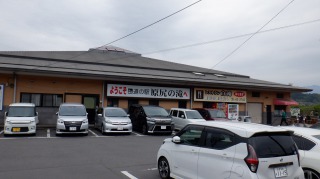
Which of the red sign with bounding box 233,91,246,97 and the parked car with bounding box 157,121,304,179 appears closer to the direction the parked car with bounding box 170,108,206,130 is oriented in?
the parked car

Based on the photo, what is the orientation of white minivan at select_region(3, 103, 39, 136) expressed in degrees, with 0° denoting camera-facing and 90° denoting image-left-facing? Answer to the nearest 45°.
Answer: approximately 0°

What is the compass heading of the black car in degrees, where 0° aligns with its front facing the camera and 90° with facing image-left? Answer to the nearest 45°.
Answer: approximately 315°

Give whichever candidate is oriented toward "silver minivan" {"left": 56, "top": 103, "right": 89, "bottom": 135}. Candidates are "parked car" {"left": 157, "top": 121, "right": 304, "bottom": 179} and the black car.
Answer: the parked car

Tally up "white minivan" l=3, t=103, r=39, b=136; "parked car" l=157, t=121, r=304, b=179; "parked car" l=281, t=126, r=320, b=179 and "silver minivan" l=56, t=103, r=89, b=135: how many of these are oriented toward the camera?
2

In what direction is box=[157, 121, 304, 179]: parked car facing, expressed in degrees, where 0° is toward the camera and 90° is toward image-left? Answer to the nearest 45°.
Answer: approximately 135°

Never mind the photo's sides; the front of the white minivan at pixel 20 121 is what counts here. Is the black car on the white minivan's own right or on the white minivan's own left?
on the white minivan's own left

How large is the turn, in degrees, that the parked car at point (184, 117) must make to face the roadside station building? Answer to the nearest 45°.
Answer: approximately 180°

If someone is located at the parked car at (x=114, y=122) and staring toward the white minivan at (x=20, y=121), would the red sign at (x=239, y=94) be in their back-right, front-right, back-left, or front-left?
back-right

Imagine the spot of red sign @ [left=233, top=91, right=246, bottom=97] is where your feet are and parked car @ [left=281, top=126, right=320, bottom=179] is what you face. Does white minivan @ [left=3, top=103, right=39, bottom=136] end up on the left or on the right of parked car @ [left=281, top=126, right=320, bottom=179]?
right

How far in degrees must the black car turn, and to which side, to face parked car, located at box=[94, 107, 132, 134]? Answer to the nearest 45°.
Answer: approximately 90° to its right
